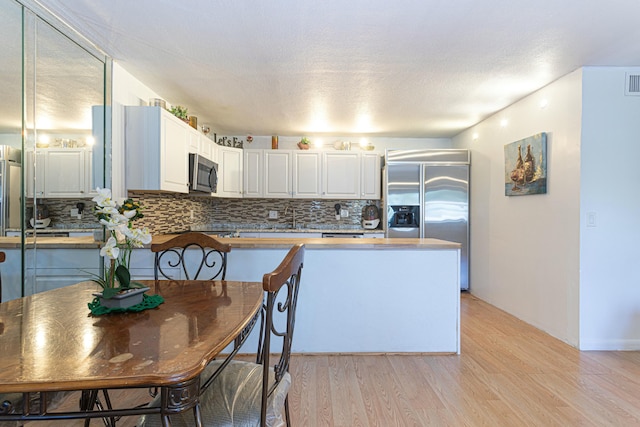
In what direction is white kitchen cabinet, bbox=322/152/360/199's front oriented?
toward the camera

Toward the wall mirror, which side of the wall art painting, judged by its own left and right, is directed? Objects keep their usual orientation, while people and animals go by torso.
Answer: front

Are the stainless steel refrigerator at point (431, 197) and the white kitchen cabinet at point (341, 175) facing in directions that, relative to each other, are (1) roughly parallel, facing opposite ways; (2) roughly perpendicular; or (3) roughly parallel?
roughly parallel

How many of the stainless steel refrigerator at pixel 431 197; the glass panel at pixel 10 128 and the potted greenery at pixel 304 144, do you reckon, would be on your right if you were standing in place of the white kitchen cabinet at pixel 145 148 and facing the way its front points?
1

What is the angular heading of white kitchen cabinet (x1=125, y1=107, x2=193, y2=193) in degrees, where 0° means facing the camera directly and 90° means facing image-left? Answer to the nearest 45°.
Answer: approximately 315°

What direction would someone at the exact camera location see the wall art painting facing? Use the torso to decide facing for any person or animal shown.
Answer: facing the viewer and to the left of the viewer

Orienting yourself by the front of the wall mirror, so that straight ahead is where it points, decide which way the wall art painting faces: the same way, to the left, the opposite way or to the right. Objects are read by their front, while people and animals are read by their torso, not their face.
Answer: the opposite way

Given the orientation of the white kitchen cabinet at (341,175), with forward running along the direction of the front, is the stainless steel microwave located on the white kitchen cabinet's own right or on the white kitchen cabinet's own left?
on the white kitchen cabinet's own right

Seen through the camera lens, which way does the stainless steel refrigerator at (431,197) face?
facing the viewer

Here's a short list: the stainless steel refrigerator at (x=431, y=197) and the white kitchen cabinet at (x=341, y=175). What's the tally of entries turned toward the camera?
2

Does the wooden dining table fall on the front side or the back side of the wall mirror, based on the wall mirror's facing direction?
on the front side

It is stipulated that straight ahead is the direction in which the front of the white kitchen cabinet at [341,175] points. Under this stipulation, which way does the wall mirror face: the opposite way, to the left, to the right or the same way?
to the left

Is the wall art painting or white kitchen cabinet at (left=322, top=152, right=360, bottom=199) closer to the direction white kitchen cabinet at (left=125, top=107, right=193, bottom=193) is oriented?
the wall art painting

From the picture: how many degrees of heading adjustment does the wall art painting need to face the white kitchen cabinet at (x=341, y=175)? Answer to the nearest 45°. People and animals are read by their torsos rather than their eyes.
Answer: approximately 45° to its right

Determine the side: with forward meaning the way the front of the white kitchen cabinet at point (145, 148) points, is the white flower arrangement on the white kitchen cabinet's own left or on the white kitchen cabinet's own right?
on the white kitchen cabinet's own right

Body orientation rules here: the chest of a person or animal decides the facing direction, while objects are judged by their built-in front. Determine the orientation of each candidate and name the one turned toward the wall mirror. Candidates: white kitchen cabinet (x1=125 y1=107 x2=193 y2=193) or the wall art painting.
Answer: the wall art painting

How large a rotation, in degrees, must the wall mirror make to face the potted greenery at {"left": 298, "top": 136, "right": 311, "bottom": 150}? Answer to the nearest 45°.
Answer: approximately 45° to its left

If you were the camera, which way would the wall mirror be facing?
facing the viewer and to the right of the viewer

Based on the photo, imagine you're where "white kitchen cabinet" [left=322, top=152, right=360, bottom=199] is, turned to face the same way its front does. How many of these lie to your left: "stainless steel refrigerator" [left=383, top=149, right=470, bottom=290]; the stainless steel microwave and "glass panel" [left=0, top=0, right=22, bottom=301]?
1

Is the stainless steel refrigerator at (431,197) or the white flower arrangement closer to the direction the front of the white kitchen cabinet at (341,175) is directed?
the white flower arrangement
